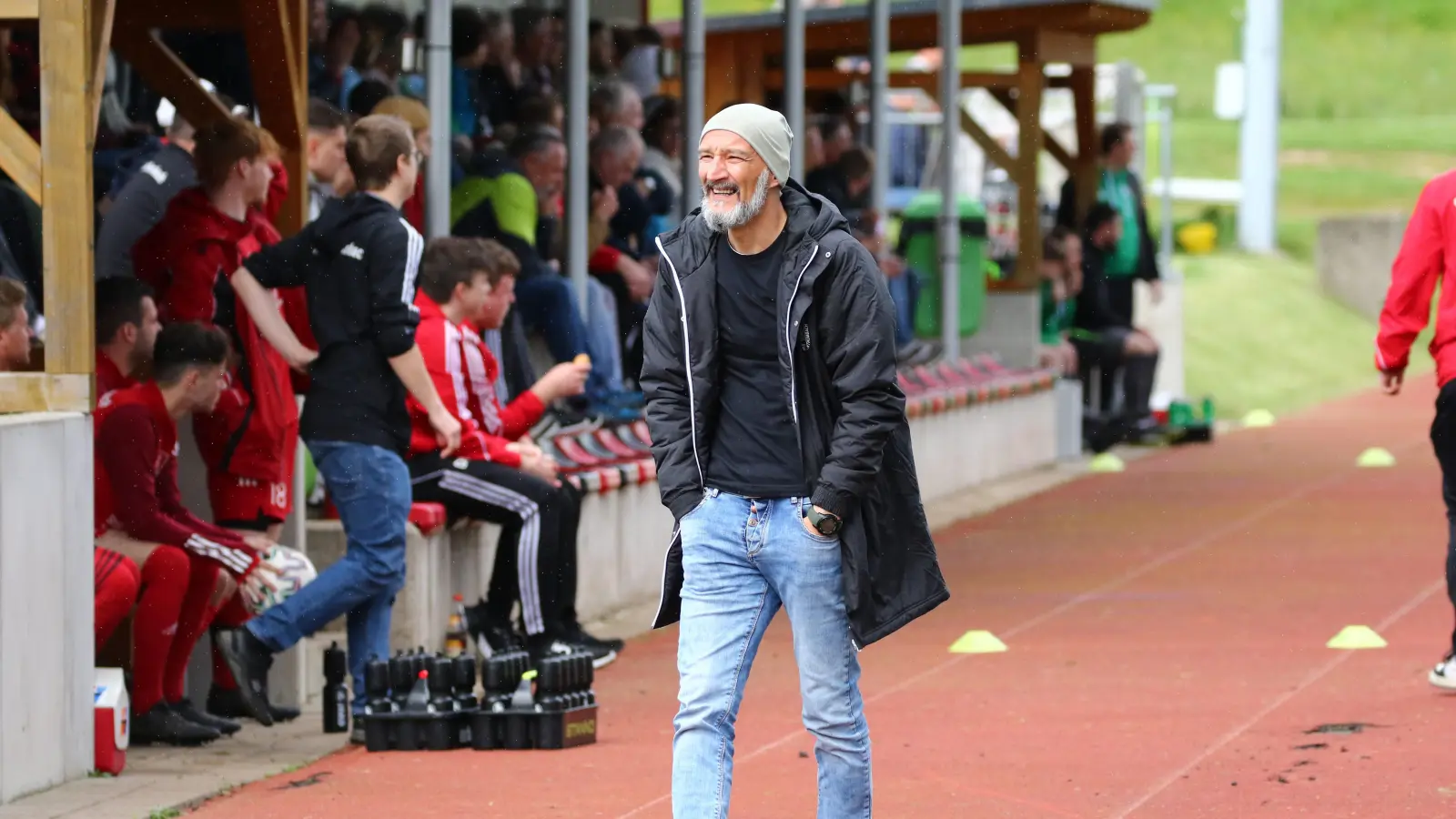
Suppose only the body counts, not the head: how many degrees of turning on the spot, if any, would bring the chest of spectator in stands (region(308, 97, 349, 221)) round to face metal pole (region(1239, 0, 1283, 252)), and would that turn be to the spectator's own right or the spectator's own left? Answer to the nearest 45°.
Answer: approximately 45° to the spectator's own left

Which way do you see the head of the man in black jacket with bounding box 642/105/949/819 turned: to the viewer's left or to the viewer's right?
to the viewer's left

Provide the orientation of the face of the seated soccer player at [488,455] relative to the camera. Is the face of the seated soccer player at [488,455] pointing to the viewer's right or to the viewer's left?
to the viewer's right

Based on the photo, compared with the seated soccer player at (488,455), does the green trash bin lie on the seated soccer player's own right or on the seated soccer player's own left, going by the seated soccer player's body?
on the seated soccer player's own left

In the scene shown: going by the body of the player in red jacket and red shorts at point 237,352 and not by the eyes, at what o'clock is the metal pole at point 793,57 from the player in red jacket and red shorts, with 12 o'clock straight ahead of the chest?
The metal pole is roughly at 10 o'clock from the player in red jacket and red shorts.

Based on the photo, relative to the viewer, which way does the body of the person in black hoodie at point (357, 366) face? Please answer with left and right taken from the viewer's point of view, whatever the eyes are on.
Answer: facing away from the viewer and to the right of the viewer

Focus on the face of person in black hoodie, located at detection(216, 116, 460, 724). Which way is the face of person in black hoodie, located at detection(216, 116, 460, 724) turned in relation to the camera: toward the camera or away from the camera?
away from the camera

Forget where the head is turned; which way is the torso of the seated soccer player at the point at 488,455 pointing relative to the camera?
to the viewer's right
